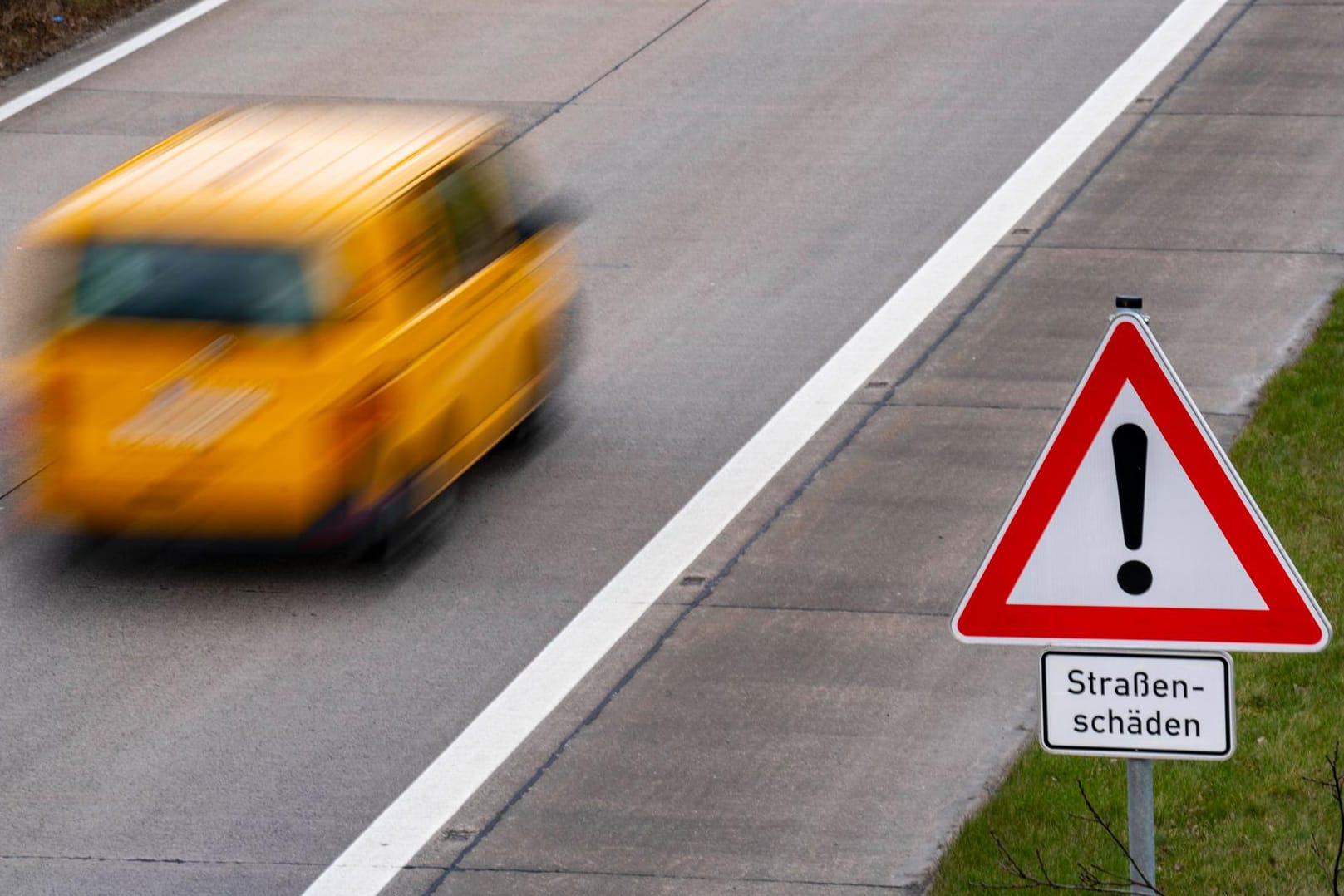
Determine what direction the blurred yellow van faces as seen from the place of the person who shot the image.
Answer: facing away from the viewer and to the right of the viewer

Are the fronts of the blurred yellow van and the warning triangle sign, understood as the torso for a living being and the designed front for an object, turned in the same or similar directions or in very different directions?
very different directions

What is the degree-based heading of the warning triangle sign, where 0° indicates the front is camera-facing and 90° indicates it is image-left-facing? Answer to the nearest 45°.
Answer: approximately 0°

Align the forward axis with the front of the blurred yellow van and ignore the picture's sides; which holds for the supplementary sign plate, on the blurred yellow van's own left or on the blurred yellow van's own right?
on the blurred yellow van's own right

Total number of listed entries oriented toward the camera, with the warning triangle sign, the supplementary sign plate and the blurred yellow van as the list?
2

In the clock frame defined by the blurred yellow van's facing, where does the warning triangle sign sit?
The warning triangle sign is roughly at 4 o'clock from the blurred yellow van.

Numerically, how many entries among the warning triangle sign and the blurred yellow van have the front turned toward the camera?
1

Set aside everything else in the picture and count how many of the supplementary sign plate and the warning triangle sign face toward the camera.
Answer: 2

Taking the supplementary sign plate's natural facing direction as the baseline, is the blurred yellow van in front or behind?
behind
